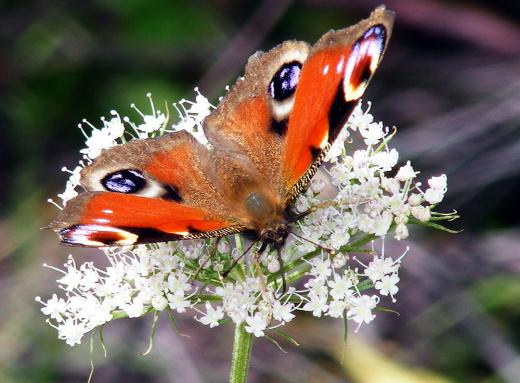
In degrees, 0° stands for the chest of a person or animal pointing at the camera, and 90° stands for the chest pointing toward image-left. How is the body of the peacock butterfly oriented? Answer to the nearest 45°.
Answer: approximately 315°
